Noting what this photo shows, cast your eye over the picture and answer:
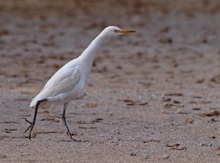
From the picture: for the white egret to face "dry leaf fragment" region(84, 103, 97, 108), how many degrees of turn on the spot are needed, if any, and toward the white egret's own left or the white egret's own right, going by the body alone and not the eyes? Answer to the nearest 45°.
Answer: approximately 90° to the white egret's own left

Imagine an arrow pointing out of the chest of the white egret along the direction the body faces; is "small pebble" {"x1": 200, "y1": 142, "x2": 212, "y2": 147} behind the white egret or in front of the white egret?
in front

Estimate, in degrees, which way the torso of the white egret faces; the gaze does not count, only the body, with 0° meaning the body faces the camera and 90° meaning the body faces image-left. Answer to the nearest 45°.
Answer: approximately 270°

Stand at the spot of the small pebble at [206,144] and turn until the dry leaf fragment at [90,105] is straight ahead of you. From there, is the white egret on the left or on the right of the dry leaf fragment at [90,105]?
left

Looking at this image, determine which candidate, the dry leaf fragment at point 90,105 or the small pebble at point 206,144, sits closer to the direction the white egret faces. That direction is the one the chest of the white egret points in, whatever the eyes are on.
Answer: the small pebble
